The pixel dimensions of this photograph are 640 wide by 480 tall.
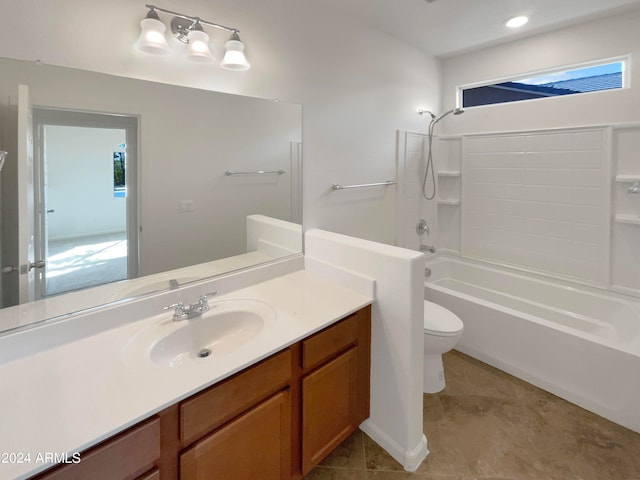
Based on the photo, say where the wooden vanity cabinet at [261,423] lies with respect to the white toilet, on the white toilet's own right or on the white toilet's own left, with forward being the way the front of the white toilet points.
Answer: on the white toilet's own right

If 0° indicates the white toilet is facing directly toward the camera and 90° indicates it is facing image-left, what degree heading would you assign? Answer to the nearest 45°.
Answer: approximately 315°

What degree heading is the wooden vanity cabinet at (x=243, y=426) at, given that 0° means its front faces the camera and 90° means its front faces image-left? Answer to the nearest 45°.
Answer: approximately 315°

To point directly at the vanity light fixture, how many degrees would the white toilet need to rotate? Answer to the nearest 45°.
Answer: approximately 90° to its right
